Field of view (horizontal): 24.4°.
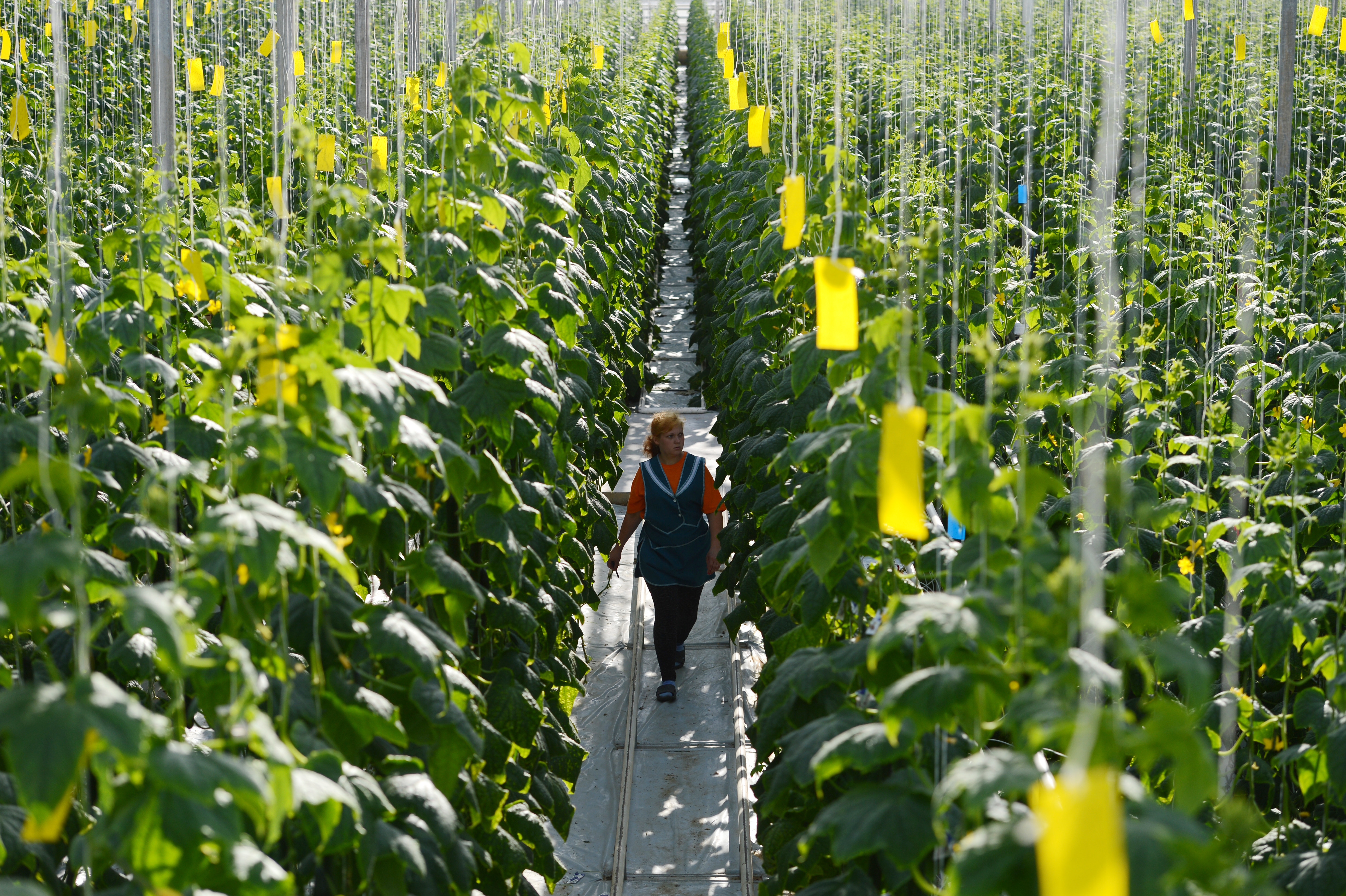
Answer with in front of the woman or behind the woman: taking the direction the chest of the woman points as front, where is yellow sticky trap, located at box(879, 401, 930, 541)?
in front

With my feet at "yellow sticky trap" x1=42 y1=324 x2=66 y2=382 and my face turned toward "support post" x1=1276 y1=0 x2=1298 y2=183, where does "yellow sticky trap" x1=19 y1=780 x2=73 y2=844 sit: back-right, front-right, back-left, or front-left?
back-right

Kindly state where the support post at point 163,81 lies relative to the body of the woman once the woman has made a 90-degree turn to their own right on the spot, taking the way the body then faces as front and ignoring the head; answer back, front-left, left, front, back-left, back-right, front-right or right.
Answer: front

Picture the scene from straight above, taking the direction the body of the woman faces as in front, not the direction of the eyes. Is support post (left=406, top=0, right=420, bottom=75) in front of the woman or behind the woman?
behind

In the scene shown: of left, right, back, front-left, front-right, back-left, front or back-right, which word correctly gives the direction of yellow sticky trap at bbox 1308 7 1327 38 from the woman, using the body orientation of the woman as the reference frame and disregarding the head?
back-left

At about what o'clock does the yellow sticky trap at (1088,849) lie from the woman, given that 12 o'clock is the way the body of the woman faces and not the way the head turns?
The yellow sticky trap is roughly at 12 o'clock from the woman.

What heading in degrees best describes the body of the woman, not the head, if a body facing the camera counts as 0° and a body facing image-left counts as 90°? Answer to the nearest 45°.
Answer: approximately 0°
